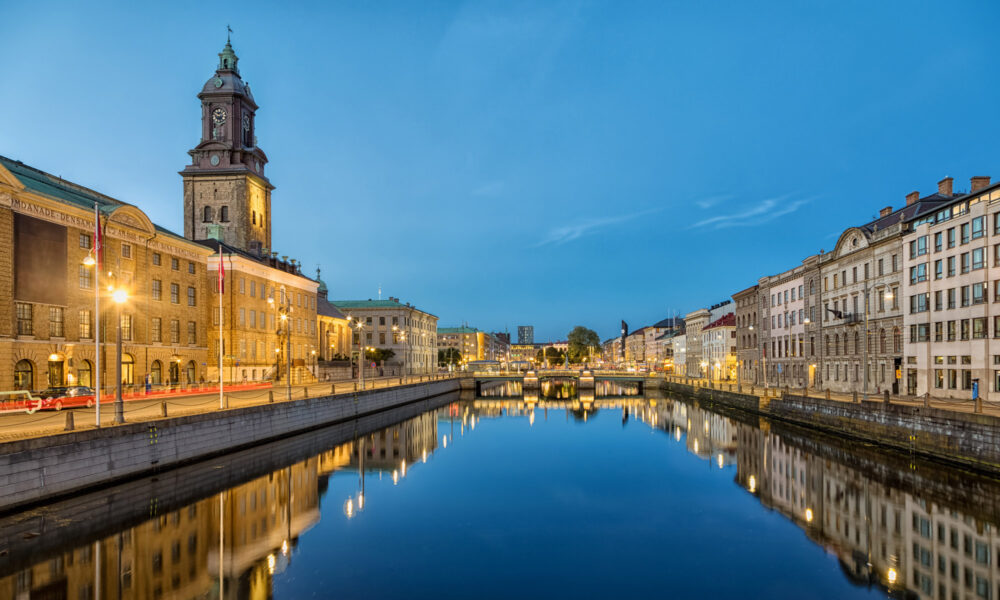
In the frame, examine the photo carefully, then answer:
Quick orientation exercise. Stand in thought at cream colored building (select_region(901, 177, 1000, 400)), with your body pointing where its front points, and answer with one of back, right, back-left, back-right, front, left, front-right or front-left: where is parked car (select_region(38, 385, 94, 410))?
front

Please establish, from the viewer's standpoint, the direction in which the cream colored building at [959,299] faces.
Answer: facing the viewer and to the left of the viewer

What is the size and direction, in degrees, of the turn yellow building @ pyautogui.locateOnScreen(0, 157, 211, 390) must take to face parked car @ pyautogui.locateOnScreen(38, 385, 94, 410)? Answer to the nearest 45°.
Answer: approximately 45° to its right

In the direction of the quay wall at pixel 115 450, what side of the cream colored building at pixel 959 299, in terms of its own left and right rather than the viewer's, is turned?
front

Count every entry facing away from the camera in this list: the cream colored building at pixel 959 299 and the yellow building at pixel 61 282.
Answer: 0

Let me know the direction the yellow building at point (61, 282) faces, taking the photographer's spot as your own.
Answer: facing the viewer and to the right of the viewer

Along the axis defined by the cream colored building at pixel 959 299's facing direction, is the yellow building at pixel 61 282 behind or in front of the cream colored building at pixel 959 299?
in front
